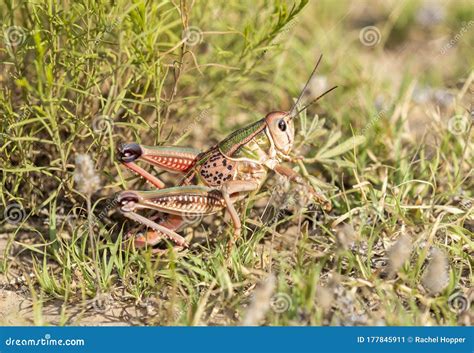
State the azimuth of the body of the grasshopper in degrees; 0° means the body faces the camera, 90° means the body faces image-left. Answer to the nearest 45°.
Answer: approximately 270°
